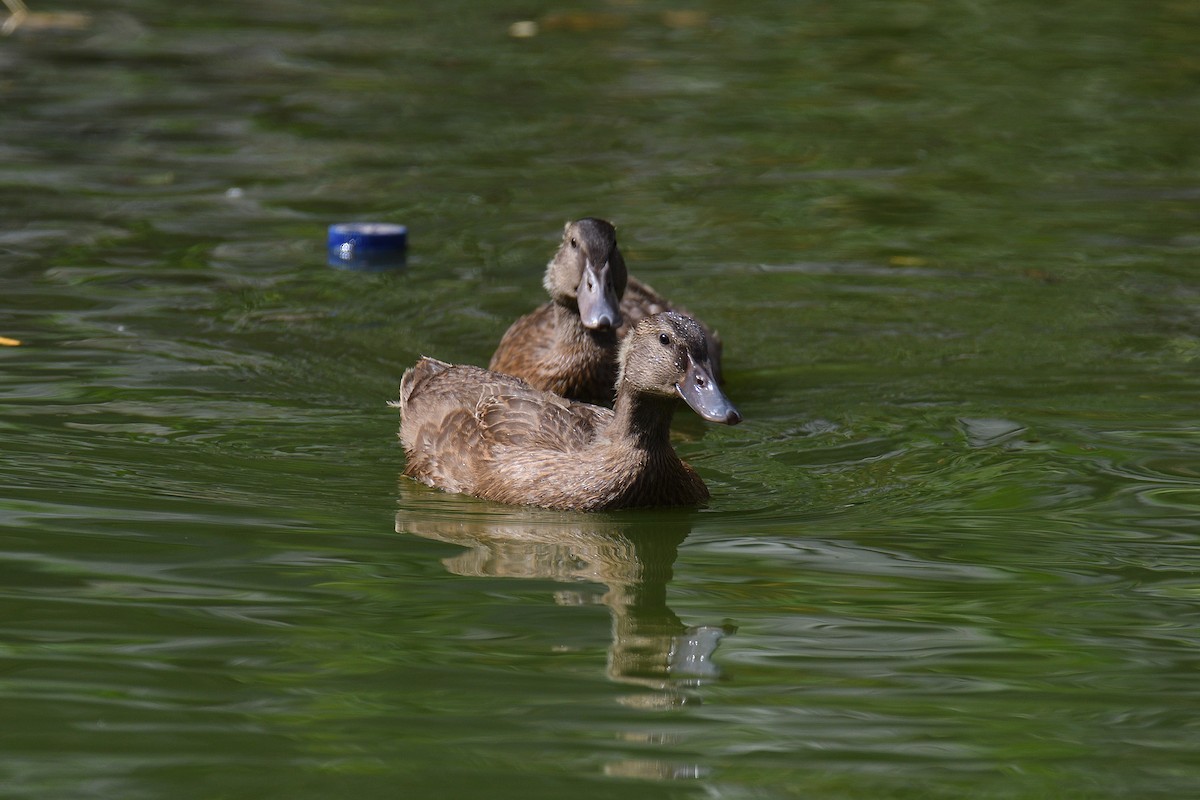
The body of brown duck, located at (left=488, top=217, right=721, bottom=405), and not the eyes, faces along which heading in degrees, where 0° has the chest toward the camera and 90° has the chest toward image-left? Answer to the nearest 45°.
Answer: approximately 45°

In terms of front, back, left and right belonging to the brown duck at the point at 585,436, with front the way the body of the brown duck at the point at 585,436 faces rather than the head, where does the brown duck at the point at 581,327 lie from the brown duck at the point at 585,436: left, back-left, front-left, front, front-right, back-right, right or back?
back-left

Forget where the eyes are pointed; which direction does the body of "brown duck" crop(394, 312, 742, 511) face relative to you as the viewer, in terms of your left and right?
facing the viewer and to the right of the viewer

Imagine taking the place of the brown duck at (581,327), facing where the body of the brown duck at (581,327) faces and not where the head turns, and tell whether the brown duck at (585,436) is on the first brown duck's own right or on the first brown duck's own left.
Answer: on the first brown duck's own left

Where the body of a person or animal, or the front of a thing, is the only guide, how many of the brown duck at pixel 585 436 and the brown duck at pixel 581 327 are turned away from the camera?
0

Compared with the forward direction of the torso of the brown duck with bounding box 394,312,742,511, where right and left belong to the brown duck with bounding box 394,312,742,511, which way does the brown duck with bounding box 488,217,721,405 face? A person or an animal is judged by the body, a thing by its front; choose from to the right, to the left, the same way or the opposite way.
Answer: to the right

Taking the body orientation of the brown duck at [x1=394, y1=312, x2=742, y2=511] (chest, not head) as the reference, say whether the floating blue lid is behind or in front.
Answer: behind

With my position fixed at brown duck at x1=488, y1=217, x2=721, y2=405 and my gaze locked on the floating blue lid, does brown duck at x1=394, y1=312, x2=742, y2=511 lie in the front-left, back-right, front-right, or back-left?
back-left

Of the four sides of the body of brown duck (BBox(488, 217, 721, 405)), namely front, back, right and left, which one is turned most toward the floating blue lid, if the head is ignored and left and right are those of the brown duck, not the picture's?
right
